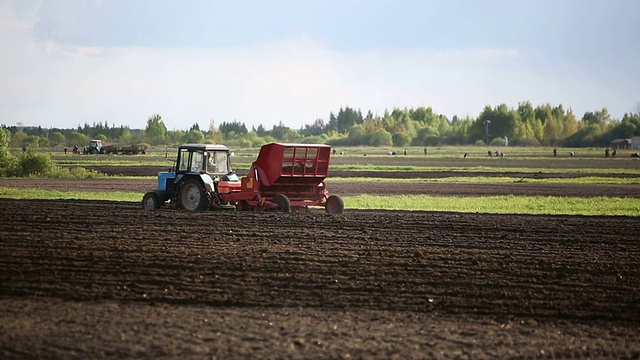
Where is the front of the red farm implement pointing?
to the viewer's left

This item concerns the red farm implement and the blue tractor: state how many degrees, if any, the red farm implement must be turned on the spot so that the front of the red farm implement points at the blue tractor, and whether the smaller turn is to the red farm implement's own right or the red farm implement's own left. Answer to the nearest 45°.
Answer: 0° — it already faces it
